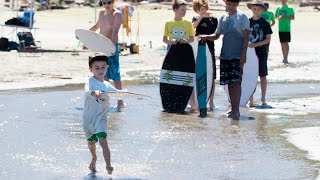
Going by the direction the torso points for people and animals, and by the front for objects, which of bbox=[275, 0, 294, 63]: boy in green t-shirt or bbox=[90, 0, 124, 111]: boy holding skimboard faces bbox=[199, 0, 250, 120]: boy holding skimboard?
the boy in green t-shirt

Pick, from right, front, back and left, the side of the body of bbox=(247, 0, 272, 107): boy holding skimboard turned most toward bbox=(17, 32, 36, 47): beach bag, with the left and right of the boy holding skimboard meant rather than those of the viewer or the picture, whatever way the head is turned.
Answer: right

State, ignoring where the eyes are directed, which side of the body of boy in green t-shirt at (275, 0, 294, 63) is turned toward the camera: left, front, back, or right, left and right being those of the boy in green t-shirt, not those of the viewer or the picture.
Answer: front

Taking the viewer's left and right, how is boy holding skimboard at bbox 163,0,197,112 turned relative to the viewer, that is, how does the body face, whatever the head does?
facing the viewer

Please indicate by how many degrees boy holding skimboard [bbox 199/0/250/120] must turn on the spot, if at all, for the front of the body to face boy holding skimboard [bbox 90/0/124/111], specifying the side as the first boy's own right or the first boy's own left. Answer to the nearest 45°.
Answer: approximately 45° to the first boy's own right

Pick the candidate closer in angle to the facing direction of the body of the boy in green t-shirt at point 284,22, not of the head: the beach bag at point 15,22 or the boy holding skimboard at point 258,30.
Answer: the boy holding skimboard

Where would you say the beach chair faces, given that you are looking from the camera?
facing the viewer and to the right of the viewer

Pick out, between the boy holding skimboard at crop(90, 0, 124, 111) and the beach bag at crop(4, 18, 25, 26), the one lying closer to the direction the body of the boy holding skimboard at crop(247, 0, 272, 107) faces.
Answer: the boy holding skimboard

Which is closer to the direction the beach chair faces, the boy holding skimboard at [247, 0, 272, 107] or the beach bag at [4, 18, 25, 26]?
the boy holding skimboard

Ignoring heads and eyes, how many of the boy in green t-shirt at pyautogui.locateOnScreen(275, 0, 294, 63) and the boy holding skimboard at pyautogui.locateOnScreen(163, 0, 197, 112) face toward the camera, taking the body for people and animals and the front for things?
2

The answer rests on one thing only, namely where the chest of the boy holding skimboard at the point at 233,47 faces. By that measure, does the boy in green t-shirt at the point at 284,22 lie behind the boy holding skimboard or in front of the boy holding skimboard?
behind

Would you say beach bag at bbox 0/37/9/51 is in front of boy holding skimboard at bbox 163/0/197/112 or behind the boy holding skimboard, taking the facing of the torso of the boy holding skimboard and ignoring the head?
behind

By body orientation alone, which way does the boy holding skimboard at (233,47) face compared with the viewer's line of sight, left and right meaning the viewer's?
facing the viewer and to the left of the viewer

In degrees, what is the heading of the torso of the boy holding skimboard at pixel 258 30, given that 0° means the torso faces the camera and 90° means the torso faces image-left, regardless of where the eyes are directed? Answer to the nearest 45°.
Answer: approximately 45°
